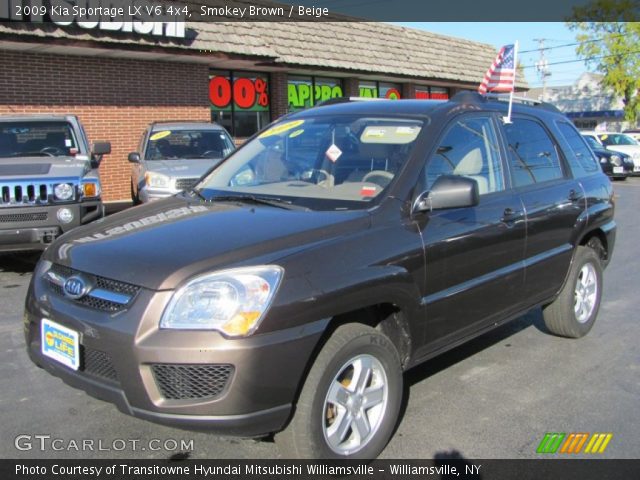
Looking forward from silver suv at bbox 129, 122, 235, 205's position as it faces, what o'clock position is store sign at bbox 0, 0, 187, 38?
The store sign is roughly at 5 o'clock from the silver suv.

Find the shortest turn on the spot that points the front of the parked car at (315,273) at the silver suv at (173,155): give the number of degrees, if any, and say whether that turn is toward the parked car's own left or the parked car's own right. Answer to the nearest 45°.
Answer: approximately 135° to the parked car's own right

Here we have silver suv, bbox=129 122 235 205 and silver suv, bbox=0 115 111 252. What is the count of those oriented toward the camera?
2

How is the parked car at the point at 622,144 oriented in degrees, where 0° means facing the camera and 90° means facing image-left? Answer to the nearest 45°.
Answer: approximately 315°

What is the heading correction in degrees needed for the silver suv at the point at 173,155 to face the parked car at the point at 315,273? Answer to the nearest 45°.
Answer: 0° — it already faces it

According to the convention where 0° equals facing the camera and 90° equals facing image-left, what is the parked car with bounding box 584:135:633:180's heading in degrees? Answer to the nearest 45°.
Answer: approximately 315°

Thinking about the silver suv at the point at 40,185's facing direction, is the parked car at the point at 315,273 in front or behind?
in front

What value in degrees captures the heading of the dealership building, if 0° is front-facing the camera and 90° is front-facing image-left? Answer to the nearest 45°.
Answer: approximately 315°
